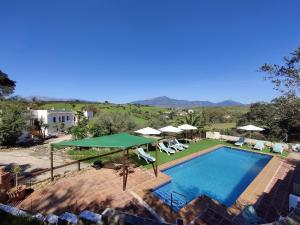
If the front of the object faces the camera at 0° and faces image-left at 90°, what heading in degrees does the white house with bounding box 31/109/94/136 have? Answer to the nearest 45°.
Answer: approximately 315°

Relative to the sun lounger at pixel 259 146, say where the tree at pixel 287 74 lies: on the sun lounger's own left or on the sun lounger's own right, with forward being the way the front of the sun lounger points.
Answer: on the sun lounger's own left

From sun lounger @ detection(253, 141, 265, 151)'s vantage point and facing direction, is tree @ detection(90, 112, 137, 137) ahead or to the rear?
ahead

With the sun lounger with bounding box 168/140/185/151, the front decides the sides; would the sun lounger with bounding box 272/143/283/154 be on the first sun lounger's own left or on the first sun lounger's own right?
on the first sun lounger's own left

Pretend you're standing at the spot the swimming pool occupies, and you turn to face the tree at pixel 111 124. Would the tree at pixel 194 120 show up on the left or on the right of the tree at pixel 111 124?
right

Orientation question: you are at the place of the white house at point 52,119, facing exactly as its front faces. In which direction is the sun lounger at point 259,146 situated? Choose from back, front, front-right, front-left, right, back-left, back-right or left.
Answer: front

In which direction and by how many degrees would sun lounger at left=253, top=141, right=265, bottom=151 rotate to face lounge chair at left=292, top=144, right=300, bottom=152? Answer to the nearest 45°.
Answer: approximately 135° to its left

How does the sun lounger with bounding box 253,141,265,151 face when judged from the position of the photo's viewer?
facing the viewer and to the left of the viewer

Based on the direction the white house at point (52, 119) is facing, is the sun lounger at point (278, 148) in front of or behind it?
in front

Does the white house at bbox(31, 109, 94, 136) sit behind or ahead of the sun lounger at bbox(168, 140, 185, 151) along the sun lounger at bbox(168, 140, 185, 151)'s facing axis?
behind

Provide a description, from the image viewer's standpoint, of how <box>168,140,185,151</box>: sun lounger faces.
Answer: facing the viewer and to the right of the viewer

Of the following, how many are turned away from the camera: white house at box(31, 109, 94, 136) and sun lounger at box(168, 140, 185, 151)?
0

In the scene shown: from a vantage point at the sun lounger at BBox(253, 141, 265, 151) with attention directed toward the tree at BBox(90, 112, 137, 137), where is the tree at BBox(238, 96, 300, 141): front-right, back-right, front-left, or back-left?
back-right

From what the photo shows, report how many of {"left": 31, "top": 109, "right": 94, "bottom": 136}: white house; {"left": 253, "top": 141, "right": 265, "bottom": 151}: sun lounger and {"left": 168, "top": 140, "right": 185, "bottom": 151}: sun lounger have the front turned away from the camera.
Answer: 0
